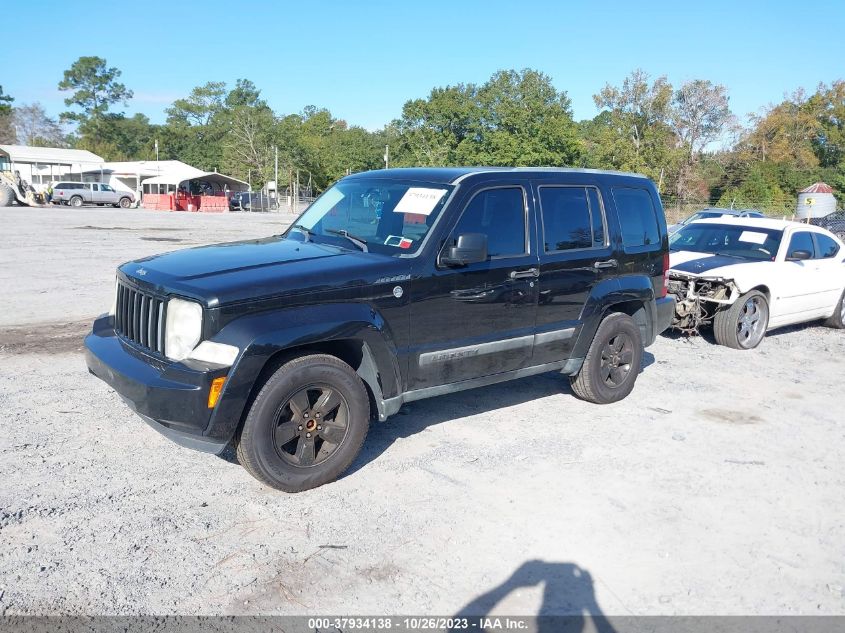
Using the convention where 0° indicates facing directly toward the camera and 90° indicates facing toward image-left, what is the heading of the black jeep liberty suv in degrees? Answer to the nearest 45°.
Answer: approximately 45°

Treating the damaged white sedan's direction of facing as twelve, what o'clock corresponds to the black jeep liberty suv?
The black jeep liberty suv is roughly at 11 o'clock from the damaged white sedan.

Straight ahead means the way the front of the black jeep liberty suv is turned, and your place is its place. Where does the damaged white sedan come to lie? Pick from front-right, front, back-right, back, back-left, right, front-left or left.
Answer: back

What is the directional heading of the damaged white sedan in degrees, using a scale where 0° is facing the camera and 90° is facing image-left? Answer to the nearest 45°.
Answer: approximately 45°
